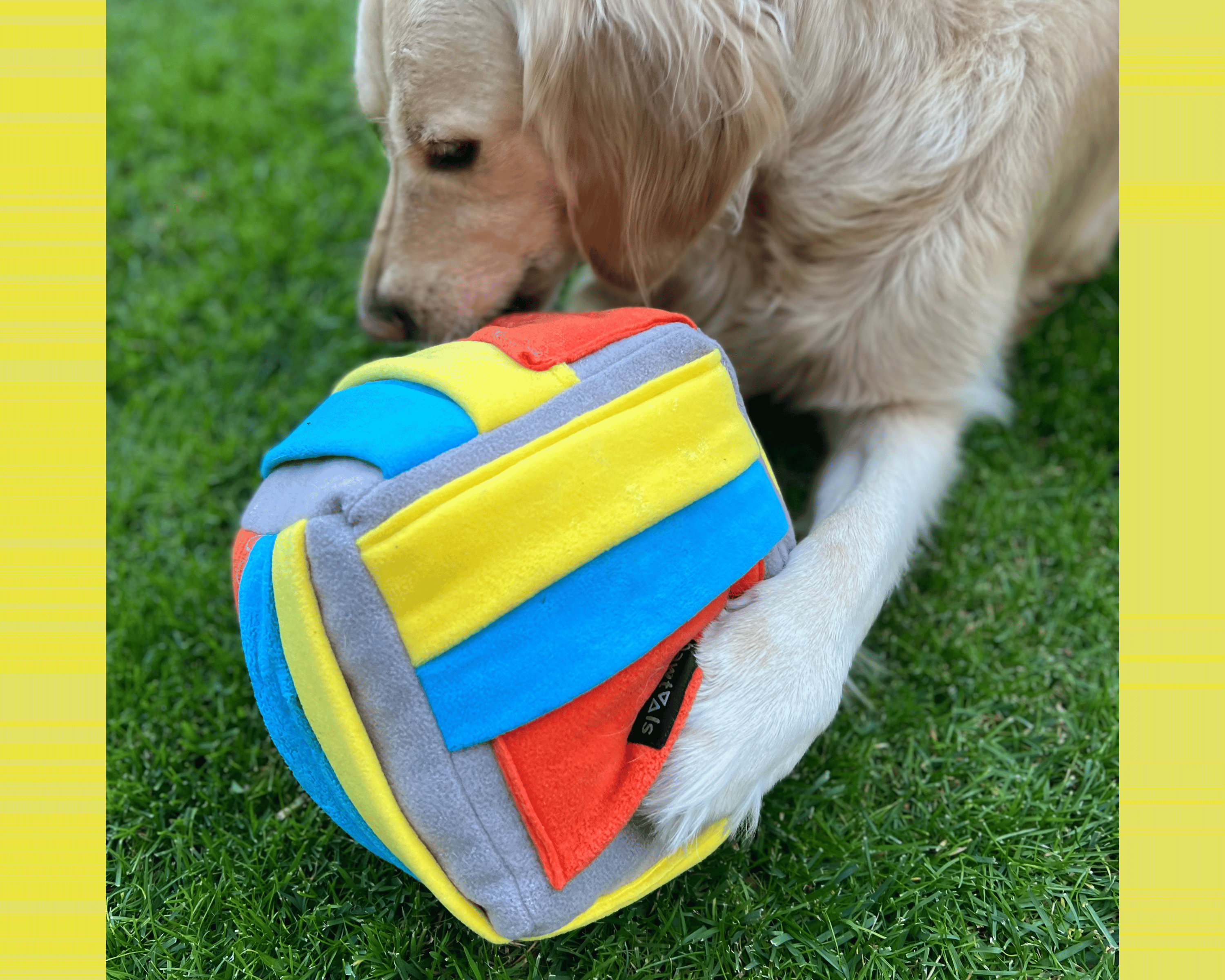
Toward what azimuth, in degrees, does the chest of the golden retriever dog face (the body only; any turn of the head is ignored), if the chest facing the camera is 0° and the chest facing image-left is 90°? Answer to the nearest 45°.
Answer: approximately 45°

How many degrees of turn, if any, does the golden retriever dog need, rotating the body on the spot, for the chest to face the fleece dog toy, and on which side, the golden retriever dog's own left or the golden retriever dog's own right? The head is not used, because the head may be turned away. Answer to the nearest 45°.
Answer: approximately 45° to the golden retriever dog's own left
